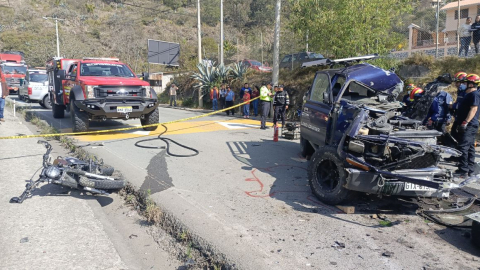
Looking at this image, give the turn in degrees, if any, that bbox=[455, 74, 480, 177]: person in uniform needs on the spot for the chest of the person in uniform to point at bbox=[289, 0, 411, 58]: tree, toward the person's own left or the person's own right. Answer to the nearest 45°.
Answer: approximately 45° to the person's own right

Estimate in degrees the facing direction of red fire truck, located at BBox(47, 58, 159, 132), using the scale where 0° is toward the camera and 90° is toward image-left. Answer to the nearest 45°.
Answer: approximately 315°

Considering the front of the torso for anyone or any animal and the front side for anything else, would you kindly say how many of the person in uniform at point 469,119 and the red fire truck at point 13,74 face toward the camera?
1

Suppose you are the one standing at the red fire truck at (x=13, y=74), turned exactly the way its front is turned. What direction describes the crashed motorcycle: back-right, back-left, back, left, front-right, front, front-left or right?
front

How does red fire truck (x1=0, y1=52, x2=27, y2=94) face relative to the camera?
toward the camera

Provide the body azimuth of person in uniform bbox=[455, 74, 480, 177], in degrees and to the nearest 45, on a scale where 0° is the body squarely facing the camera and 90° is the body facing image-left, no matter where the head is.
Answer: approximately 90°

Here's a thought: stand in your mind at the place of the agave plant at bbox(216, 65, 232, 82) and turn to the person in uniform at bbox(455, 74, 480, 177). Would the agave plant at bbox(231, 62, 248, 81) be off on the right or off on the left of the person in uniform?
left

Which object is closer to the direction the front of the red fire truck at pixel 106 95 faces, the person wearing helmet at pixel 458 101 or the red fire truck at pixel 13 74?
the person wearing helmet

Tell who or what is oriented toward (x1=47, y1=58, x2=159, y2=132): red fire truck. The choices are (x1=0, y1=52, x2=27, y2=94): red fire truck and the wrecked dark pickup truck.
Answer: (x1=0, y1=52, x2=27, y2=94): red fire truck

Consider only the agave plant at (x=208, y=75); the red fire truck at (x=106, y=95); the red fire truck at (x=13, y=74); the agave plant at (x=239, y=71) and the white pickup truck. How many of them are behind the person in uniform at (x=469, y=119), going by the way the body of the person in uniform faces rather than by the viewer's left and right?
0

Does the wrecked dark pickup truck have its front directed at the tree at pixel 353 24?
no

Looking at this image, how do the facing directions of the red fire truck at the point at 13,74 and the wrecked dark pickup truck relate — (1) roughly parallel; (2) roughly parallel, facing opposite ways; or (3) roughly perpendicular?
roughly parallel

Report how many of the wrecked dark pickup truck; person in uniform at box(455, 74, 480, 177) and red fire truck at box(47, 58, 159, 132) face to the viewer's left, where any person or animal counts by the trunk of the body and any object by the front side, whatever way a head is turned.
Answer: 1

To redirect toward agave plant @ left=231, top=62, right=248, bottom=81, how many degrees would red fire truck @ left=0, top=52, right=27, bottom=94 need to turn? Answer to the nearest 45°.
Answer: approximately 45° to its left

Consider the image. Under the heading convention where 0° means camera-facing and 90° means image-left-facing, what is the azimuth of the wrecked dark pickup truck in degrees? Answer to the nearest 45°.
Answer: approximately 315°

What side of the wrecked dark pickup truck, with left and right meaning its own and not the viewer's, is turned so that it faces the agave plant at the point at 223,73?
back
